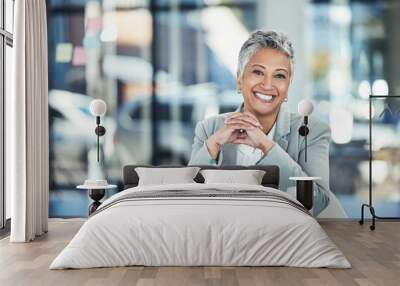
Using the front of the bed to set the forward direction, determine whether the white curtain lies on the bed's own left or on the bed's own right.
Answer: on the bed's own right

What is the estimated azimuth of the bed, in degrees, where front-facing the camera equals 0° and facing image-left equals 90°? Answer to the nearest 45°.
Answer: approximately 0°
